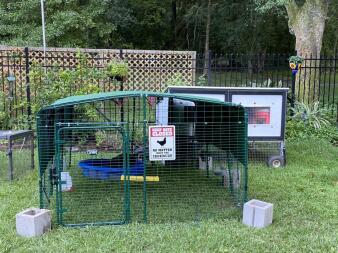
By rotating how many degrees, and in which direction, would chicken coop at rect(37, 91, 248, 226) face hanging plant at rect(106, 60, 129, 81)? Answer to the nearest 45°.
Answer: approximately 180°

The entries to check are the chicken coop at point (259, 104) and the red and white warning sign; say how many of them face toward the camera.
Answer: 2

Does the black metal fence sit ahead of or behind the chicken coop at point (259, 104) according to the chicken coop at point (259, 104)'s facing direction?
behind

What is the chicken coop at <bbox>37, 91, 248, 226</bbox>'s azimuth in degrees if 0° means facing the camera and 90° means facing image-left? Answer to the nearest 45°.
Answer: approximately 0°

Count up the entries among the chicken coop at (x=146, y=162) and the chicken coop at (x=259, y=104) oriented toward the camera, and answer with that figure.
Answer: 2

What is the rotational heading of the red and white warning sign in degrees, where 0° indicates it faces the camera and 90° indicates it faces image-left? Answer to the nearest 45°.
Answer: approximately 0°

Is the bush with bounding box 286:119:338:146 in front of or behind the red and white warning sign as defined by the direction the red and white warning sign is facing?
behind

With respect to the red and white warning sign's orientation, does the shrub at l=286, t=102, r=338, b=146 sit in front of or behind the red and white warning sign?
behind

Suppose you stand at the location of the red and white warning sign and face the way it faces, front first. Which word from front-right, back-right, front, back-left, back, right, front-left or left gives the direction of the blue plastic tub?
back-right

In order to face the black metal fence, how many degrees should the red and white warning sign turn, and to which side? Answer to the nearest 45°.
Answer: approximately 180°

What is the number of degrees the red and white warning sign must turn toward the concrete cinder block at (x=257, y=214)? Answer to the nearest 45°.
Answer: approximately 90° to its left

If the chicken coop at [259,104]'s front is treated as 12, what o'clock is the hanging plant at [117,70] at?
The hanging plant is roughly at 4 o'clock from the chicken coop.

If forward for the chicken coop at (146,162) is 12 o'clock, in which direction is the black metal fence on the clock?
The black metal fence is roughly at 6 o'clock from the chicken coop.
